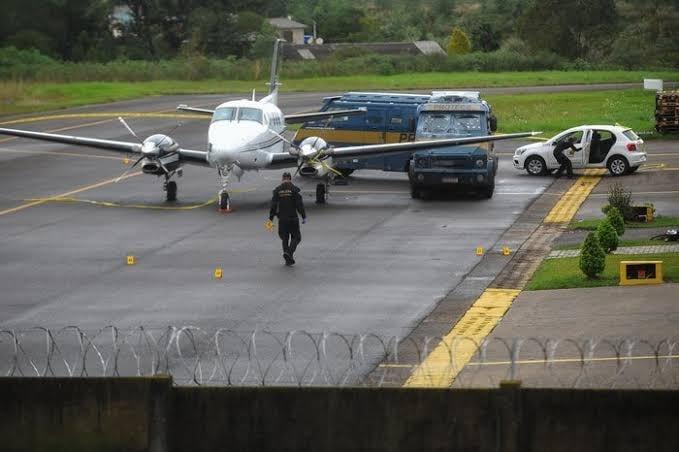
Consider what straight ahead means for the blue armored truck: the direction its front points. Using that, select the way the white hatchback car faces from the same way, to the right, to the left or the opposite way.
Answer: to the right

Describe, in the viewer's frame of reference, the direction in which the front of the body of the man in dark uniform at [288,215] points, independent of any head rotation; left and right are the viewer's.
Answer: facing away from the viewer

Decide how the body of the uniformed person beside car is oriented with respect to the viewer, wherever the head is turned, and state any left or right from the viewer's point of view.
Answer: facing to the right of the viewer

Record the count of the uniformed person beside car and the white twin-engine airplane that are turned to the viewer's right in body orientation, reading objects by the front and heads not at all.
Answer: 1

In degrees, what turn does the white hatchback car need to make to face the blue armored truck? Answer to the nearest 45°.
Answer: approximately 45° to its left

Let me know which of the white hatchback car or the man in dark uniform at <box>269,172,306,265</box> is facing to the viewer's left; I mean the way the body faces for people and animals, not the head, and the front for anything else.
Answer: the white hatchback car

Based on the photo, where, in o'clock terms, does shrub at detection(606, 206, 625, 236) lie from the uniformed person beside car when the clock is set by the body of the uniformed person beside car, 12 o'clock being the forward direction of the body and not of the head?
The shrub is roughly at 3 o'clock from the uniformed person beside car.

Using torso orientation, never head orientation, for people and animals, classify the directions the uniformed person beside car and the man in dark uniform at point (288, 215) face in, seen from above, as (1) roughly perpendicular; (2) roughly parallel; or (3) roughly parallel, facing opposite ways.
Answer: roughly perpendicular

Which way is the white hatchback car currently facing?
to the viewer's left

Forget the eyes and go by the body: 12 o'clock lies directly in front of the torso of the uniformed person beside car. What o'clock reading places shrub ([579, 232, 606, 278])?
The shrub is roughly at 3 o'clock from the uniformed person beside car.

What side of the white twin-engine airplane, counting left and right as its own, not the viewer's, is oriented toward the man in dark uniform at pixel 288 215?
front
